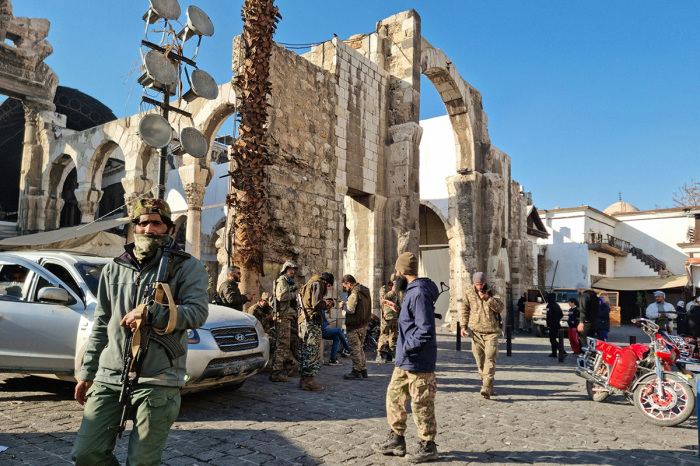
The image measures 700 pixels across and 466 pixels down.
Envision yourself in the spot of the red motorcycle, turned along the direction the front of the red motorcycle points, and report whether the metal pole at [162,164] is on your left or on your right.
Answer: on your right

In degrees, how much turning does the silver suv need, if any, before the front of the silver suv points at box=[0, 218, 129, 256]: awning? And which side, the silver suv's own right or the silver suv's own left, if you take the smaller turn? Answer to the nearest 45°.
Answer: approximately 135° to the silver suv's own left

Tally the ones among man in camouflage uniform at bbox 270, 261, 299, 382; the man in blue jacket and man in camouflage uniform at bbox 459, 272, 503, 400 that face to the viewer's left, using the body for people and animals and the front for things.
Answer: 1

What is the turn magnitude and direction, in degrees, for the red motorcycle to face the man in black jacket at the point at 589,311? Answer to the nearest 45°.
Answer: approximately 135° to its left

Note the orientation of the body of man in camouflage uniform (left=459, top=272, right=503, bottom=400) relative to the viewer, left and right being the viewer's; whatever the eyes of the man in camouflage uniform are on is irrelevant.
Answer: facing the viewer

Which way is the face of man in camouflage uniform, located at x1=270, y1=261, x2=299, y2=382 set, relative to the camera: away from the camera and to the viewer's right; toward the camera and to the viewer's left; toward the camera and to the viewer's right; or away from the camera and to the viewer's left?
toward the camera and to the viewer's right

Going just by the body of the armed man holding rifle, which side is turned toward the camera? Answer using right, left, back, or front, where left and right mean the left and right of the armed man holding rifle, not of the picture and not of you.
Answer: front

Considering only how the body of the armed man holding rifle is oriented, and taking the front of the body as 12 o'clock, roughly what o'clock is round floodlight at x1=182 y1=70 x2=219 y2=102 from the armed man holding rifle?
The round floodlight is roughly at 6 o'clock from the armed man holding rifle.

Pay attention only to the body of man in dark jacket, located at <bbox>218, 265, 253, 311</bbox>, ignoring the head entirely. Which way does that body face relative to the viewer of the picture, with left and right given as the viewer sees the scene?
facing to the right of the viewer

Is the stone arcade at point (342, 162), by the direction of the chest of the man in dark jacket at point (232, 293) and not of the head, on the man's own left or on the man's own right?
on the man's own left
